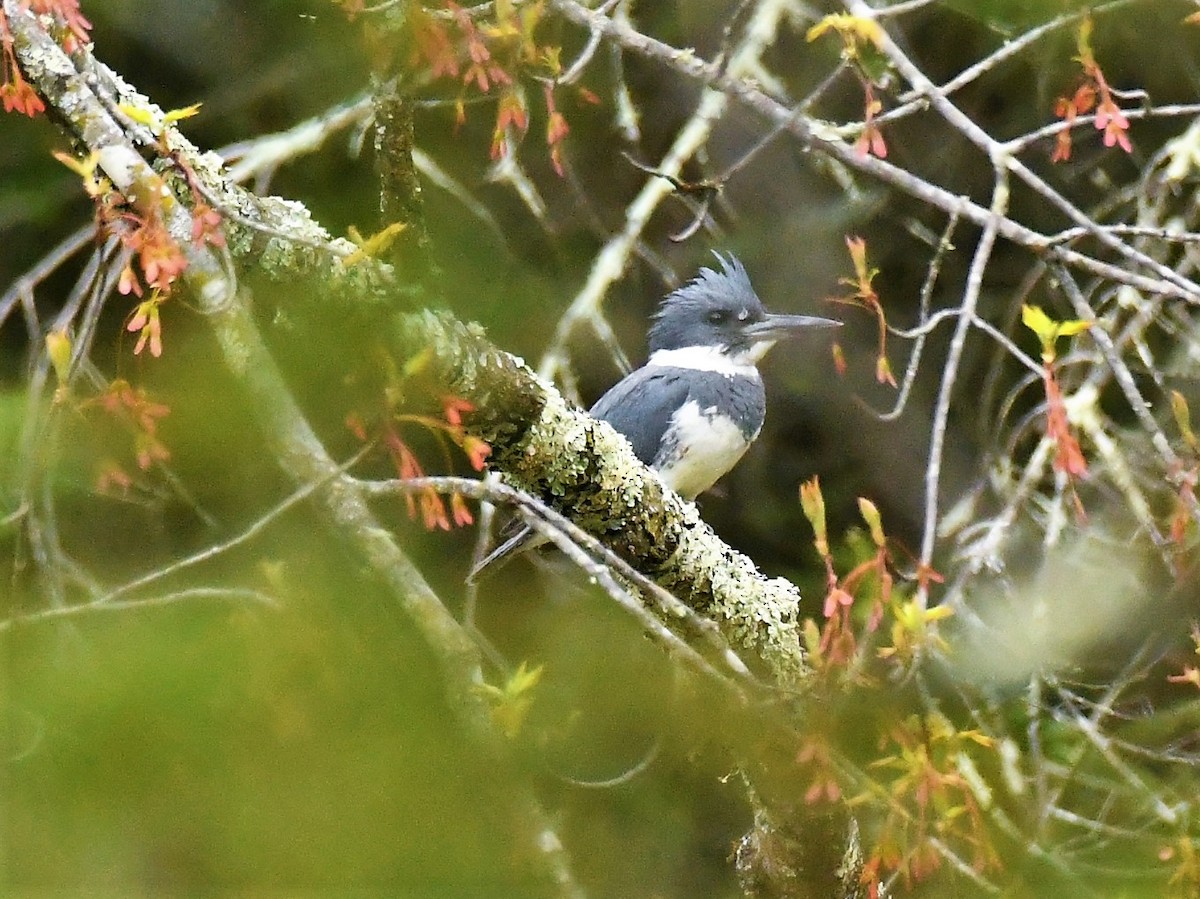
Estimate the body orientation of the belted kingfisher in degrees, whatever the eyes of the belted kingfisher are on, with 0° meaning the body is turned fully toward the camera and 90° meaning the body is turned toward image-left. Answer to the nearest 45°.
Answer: approximately 270°
